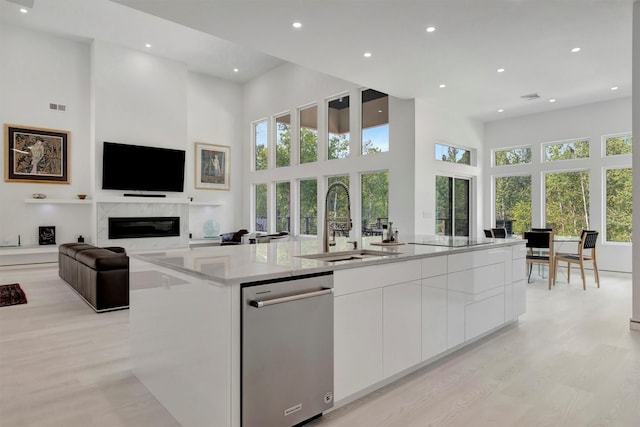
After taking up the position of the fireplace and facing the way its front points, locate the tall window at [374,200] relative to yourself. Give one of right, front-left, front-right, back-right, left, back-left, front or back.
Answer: front-left

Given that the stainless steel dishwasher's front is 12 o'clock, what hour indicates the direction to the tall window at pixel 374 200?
The tall window is roughly at 8 o'clock from the stainless steel dishwasher.

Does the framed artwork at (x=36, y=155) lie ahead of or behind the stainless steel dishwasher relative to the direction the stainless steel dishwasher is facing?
behind

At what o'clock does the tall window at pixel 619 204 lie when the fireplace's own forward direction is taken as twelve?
The tall window is roughly at 10 o'clock from the fireplace.

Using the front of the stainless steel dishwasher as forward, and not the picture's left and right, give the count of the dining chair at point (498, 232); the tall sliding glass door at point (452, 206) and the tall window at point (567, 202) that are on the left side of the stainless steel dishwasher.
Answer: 3

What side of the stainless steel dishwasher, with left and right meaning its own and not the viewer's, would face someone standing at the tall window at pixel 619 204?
left

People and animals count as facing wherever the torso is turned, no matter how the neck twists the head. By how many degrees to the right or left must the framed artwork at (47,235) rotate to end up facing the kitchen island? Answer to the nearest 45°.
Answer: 0° — it already faces it

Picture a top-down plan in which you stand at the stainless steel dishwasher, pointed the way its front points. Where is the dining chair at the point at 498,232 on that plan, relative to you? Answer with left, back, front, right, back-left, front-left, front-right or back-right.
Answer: left

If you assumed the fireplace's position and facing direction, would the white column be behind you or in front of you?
in front

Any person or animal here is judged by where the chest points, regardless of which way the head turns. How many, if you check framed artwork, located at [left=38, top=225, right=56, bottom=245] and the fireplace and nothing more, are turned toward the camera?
2

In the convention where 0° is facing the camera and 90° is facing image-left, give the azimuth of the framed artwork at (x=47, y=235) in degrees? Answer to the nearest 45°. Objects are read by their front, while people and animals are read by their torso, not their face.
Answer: approximately 0°

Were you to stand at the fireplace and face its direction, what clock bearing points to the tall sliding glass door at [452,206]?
The tall sliding glass door is roughly at 10 o'clock from the fireplace.

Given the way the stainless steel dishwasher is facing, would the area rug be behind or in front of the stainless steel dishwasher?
behind

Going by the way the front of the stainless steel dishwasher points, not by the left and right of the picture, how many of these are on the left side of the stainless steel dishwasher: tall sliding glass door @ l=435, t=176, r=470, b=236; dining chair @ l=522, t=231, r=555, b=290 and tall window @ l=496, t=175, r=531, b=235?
3

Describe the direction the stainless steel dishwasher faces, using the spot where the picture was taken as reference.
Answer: facing the viewer and to the right of the viewer

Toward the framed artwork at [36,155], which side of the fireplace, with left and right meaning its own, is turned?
right
